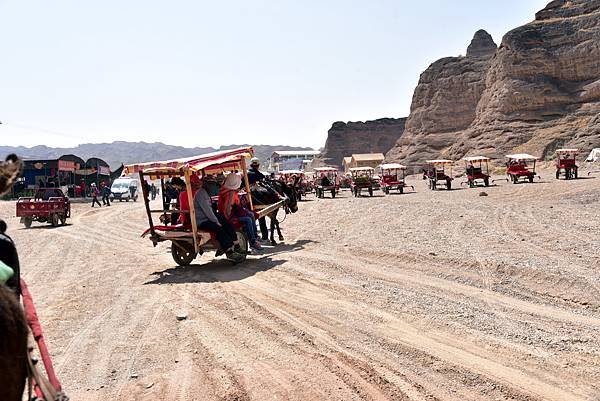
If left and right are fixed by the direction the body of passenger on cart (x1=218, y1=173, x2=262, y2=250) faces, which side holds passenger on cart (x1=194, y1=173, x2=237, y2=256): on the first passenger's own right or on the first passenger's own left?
on the first passenger's own right

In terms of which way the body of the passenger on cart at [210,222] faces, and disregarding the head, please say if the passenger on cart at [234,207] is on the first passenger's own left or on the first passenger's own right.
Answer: on the first passenger's own left

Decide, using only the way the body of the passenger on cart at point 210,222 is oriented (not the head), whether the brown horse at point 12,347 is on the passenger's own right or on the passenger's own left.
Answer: on the passenger's own right

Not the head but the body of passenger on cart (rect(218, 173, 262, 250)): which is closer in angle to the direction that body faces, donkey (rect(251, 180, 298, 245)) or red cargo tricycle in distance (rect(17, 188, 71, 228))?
the donkey

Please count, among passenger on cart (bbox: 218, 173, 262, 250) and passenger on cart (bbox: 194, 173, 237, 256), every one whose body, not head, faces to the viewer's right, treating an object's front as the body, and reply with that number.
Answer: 2

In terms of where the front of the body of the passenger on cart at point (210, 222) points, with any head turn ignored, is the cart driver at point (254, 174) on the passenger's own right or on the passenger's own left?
on the passenger's own left

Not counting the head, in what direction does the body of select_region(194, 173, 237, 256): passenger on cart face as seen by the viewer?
to the viewer's right

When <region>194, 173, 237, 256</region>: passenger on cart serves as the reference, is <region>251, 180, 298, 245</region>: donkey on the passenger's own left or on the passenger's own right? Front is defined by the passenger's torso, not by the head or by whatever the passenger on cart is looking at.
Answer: on the passenger's own left

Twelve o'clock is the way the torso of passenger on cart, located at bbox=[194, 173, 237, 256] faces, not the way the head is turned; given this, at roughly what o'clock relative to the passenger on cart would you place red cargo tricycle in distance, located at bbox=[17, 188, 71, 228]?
The red cargo tricycle in distance is roughly at 8 o'clock from the passenger on cart.

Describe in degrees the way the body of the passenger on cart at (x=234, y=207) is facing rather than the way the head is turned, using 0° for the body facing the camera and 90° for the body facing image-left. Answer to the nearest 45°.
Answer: approximately 270°
